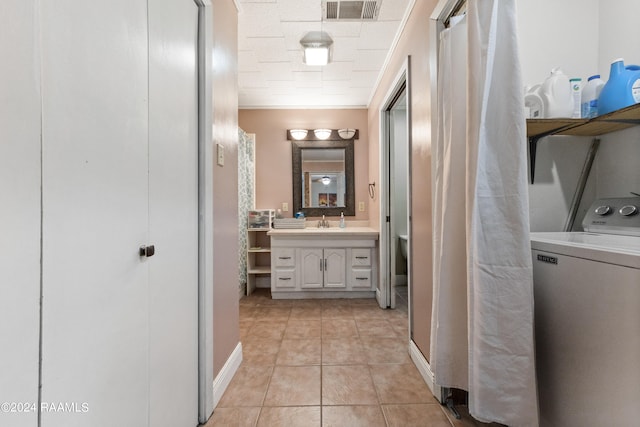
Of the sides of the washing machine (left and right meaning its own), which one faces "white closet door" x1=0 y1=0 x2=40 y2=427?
front

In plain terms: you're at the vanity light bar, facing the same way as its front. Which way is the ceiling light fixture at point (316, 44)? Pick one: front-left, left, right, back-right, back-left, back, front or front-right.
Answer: front

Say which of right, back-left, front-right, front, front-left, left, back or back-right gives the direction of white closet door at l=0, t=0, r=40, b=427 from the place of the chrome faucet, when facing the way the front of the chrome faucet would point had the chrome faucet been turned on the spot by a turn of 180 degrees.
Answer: back

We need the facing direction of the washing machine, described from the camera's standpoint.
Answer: facing the viewer and to the left of the viewer

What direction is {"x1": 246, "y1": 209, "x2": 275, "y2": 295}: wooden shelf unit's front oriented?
toward the camera

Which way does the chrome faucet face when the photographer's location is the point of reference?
facing the viewer

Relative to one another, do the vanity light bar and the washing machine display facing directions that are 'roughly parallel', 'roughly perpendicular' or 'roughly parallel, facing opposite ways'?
roughly perpendicular

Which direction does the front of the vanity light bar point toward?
toward the camera

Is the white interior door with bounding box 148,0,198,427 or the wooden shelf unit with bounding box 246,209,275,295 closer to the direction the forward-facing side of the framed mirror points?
the white interior door
